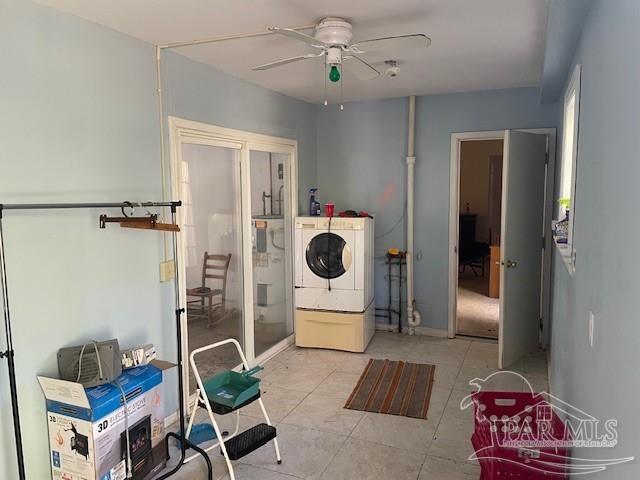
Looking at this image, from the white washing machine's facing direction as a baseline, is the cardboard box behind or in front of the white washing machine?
in front

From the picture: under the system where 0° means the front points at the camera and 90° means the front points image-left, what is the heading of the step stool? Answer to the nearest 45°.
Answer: approximately 315°

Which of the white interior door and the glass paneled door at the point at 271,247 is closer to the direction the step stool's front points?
the white interior door

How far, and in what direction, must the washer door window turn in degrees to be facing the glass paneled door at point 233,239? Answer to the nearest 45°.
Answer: approximately 45° to its right

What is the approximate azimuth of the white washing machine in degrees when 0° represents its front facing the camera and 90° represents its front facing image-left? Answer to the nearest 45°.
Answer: approximately 0°

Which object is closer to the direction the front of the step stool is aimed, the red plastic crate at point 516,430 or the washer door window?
the red plastic crate

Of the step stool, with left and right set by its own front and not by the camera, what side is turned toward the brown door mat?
left

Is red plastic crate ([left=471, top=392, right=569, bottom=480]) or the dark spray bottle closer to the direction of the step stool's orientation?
the red plastic crate

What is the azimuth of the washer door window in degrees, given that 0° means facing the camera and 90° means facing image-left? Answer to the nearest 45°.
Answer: approximately 0°
